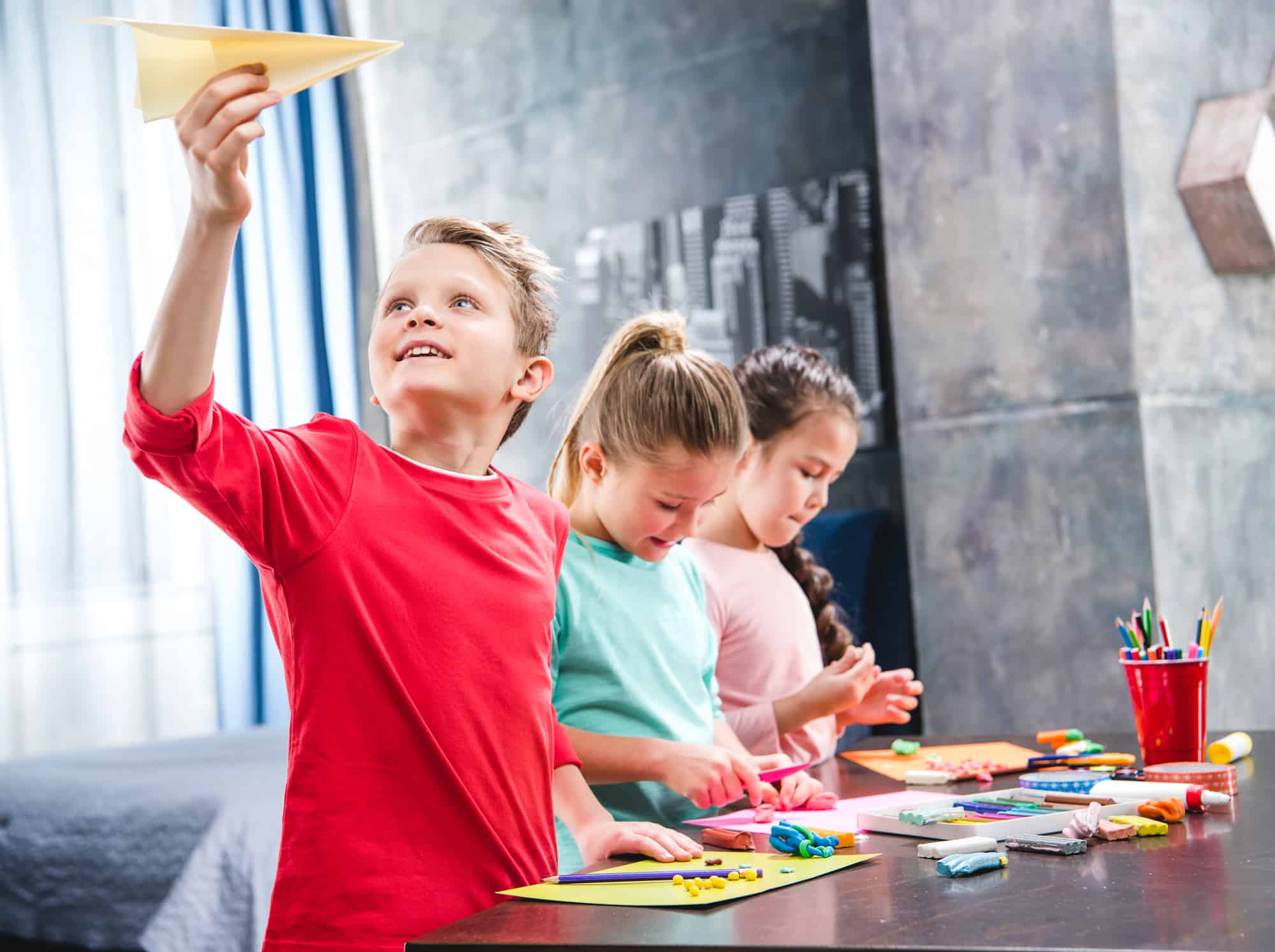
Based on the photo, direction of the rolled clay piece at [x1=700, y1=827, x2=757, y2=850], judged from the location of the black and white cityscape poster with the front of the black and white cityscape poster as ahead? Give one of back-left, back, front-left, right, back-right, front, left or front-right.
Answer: front-left

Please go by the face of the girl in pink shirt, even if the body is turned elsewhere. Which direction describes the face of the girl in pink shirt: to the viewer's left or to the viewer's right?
to the viewer's right

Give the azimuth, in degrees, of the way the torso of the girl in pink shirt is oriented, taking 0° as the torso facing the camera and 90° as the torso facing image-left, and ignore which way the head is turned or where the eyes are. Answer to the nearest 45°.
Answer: approximately 315°

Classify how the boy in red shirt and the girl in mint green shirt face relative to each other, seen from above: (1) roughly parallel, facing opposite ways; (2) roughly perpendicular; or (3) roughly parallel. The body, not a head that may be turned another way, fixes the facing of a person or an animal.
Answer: roughly parallel

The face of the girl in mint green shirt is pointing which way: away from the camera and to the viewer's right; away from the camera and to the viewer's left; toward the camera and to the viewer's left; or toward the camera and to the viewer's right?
toward the camera and to the viewer's right

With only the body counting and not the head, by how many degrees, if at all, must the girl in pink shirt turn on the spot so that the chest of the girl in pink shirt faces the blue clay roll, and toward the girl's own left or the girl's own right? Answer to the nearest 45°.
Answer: approximately 45° to the girl's own right

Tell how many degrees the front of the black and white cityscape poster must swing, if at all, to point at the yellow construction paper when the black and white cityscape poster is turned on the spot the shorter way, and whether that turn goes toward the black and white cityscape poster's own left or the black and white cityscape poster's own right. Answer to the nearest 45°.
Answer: approximately 45° to the black and white cityscape poster's own left

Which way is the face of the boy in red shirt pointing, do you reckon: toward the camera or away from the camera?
toward the camera

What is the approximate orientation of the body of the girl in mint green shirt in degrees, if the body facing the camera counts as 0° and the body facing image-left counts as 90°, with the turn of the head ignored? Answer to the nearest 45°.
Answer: approximately 315°

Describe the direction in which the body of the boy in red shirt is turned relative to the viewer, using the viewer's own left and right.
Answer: facing the viewer and to the right of the viewer

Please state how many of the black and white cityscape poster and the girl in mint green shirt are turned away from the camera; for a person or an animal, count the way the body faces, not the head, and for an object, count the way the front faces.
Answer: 0

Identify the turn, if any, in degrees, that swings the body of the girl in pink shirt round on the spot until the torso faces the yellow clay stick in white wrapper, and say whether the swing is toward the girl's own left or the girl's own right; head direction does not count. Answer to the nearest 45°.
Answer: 0° — they already face it
